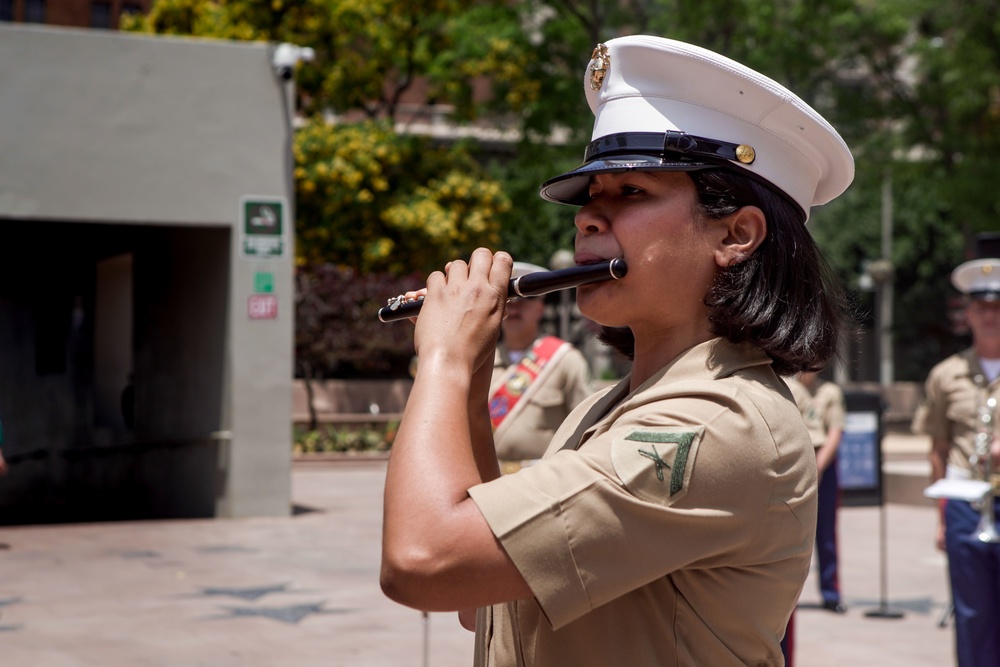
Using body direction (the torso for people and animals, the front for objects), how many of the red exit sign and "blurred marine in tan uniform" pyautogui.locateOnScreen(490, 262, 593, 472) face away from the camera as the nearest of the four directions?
0

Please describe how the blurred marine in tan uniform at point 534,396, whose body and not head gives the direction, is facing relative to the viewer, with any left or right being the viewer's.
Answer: facing the viewer and to the left of the viewer

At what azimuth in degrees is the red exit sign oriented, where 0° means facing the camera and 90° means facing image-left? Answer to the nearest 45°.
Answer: approximately 0°

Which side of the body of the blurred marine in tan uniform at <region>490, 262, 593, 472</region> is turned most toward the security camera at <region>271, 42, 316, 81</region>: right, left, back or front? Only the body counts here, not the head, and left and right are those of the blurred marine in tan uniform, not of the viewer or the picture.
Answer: right
